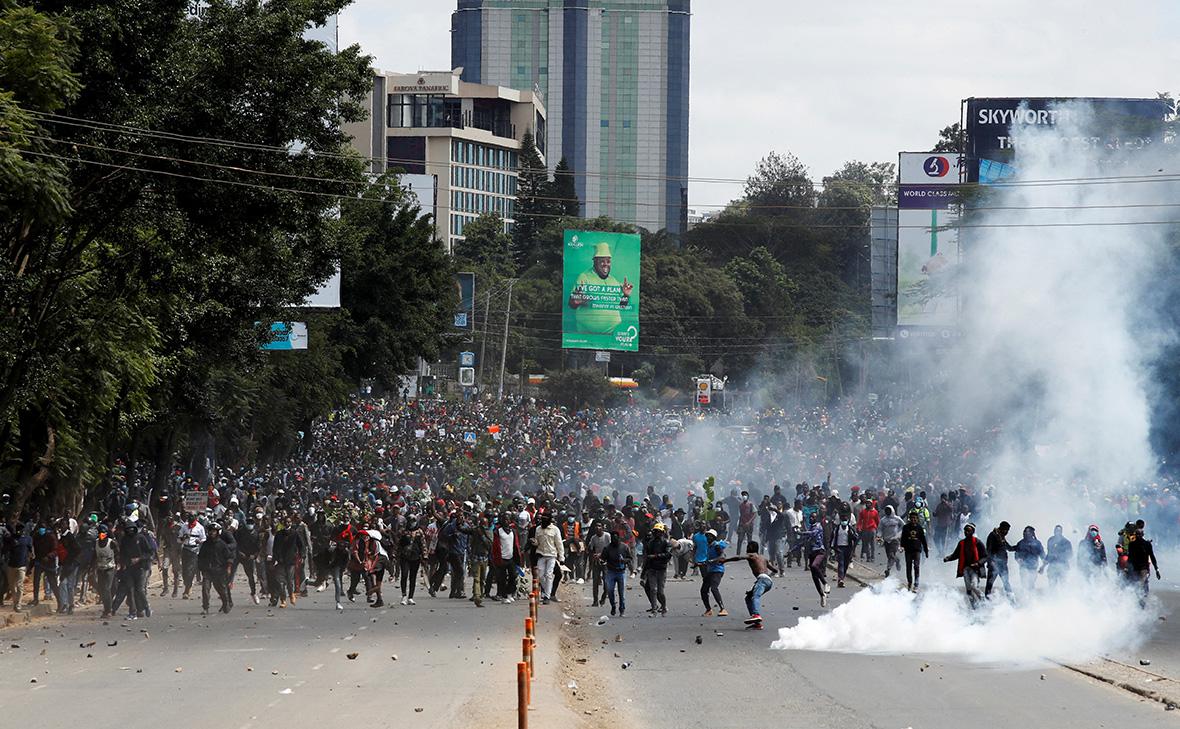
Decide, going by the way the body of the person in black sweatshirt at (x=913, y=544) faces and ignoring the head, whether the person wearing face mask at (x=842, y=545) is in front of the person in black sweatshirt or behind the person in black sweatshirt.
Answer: behind

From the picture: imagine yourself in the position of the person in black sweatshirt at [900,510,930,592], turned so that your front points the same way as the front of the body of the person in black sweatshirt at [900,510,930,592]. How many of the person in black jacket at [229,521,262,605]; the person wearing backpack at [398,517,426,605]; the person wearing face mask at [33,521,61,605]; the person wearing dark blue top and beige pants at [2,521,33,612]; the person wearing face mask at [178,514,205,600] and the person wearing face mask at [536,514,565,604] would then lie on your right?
6

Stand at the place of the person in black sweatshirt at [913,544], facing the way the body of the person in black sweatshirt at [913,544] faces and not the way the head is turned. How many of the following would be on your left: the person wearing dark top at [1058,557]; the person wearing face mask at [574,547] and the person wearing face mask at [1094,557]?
2

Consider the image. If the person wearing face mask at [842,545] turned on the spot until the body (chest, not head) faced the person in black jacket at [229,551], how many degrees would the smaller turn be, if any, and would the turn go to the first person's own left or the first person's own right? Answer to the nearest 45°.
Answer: approximately 45° to the first person's own right

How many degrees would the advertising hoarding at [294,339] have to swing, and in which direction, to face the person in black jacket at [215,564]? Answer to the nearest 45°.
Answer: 0° — it already faces them

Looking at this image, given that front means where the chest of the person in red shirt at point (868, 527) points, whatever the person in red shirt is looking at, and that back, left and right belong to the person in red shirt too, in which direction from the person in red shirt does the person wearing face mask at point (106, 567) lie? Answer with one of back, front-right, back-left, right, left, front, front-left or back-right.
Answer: front-right

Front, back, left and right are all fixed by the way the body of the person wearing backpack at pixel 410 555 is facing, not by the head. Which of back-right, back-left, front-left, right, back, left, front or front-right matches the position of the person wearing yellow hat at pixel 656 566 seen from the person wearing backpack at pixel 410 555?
front-left

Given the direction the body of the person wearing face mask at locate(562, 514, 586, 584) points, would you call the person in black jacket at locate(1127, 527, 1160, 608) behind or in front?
in front

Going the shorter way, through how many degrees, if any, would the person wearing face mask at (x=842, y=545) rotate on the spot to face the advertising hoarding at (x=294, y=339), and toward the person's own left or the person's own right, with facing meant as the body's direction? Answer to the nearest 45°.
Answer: approximately 135° to the person's own right
